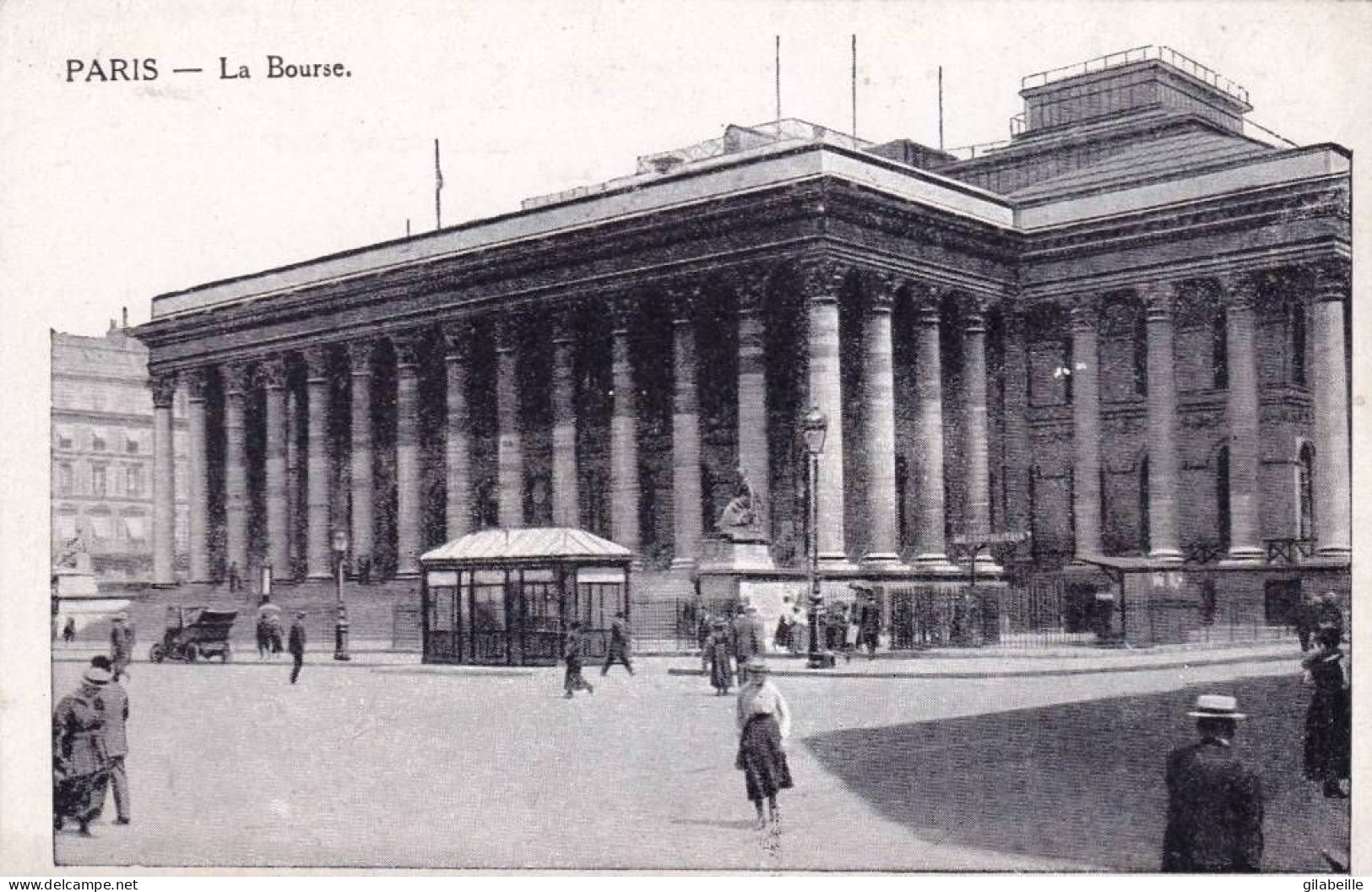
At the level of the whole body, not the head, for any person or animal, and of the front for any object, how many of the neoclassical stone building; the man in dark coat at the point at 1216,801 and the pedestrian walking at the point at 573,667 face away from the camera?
1

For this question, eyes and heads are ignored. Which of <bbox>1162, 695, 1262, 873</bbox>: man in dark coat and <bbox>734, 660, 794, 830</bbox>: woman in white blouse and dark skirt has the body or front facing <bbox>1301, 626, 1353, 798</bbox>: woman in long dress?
the man in dark coat

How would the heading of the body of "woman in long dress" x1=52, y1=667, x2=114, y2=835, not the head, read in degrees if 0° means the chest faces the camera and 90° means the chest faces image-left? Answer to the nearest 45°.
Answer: approximately 315°

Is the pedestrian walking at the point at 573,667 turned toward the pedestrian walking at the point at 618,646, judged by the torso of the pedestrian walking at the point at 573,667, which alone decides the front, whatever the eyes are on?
no

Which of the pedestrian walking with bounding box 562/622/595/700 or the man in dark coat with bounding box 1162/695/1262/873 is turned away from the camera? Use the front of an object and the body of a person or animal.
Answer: the man in dark coat

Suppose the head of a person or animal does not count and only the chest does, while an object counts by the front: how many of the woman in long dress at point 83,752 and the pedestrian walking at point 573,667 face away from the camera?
0

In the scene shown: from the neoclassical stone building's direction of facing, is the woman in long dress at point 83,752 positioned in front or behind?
in front

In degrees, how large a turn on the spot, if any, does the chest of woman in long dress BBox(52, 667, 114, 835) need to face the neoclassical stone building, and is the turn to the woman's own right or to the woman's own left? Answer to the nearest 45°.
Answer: approximately 90° to the woman's own left

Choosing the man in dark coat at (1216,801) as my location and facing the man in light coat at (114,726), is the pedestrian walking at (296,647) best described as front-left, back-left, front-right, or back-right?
front-right

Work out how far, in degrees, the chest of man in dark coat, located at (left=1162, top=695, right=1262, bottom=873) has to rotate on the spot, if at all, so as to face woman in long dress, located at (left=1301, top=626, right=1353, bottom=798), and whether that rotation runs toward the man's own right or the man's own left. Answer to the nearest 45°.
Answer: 0° — they already face them

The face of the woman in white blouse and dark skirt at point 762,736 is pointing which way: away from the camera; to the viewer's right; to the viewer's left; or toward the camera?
toward the camera

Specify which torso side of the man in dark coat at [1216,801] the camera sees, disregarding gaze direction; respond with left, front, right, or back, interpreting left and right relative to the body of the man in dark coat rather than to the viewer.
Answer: back

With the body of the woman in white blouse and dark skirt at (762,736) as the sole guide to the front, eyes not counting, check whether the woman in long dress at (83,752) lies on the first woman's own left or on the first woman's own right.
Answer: on the first woman's own right

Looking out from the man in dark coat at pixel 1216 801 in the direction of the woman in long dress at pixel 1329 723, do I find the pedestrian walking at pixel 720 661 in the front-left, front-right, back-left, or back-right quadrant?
front-left

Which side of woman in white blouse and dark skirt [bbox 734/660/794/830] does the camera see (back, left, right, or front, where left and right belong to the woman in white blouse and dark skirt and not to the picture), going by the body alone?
front
